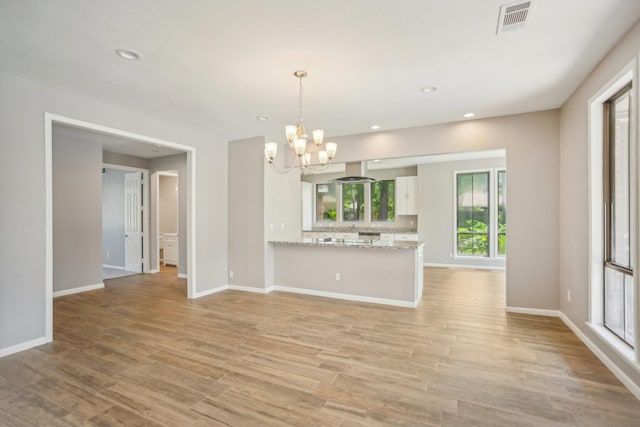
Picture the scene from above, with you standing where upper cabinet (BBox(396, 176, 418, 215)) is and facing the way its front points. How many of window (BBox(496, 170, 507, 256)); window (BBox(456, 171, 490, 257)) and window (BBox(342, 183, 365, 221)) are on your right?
1

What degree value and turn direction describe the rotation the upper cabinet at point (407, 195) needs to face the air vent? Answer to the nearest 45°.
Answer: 0° — it already faces it

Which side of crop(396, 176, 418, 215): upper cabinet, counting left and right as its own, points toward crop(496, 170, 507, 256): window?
left

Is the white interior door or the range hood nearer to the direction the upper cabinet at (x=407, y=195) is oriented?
the range hood

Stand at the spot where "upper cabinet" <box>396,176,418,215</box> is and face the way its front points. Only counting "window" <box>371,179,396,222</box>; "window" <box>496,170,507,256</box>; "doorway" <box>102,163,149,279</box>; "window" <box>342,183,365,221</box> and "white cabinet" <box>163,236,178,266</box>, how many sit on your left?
1

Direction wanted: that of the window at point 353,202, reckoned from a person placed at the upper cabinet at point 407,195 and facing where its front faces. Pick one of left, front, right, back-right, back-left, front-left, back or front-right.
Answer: right

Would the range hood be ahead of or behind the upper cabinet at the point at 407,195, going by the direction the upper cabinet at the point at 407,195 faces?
ahead

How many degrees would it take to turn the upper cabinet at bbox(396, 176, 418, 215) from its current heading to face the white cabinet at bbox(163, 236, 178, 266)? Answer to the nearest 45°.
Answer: approximately 90° to its right

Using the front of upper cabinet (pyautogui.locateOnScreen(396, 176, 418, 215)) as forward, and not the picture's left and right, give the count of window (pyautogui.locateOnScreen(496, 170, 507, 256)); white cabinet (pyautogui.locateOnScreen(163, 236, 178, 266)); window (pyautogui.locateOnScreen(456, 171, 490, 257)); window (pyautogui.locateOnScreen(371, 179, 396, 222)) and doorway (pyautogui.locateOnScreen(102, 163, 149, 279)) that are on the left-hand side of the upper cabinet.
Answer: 2

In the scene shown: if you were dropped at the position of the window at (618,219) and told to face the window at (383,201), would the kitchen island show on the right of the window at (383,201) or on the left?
left

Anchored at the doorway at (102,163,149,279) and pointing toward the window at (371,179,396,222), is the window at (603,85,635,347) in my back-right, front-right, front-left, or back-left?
front-right

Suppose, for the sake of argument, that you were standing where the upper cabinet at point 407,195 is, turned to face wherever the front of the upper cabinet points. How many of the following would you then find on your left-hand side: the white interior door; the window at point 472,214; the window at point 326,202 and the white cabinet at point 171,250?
1

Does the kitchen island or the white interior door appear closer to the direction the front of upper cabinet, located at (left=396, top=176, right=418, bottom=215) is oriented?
the kitchen island

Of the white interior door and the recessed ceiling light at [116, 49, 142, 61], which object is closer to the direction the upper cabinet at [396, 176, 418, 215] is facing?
the recessed ceiling light

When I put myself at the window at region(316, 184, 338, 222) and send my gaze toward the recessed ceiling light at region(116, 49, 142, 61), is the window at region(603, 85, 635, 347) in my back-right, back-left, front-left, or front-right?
front-left

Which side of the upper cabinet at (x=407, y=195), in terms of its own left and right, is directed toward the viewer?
front

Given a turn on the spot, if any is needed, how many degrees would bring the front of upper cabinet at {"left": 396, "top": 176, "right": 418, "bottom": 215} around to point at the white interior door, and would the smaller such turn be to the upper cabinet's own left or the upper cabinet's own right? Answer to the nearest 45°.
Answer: approximately 45° to the upper cabinet's own right

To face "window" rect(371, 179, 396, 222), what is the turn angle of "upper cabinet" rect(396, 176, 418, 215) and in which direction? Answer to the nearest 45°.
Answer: approximately 90° to its right
